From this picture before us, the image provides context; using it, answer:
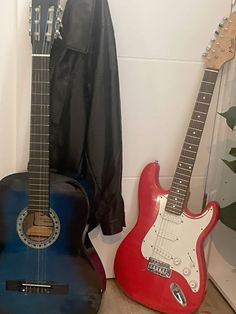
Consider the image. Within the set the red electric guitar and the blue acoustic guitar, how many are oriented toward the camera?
2

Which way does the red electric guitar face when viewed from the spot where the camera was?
facing the viewer

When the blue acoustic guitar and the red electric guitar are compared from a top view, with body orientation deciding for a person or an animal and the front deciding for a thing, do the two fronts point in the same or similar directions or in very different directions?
same or similar directions
